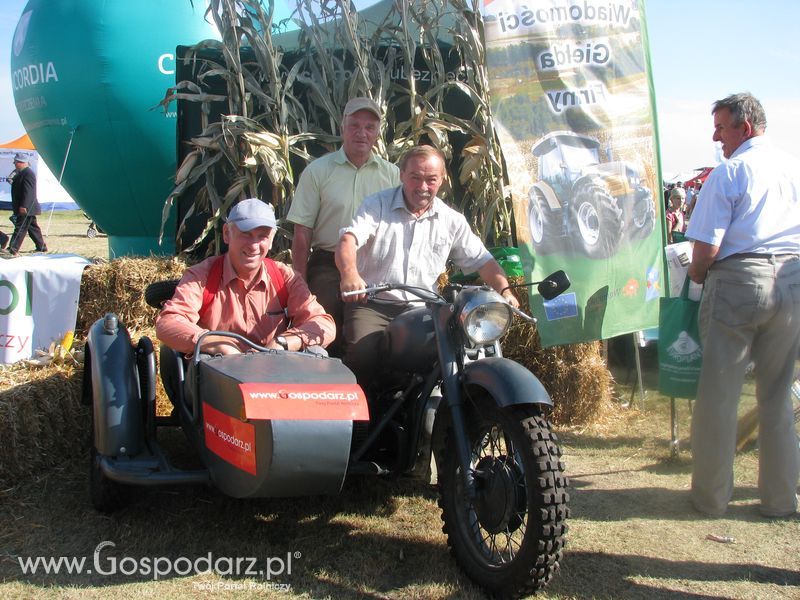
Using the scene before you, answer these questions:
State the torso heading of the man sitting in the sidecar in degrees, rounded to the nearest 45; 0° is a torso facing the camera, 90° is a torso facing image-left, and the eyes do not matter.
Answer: approximately 0°
